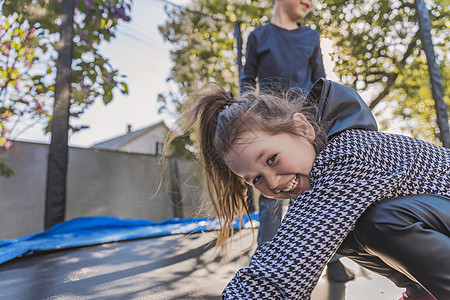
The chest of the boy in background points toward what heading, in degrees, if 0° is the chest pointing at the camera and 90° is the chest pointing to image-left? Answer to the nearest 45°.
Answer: approximately 315°

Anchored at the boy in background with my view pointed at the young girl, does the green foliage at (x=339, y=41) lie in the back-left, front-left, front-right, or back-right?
back-left

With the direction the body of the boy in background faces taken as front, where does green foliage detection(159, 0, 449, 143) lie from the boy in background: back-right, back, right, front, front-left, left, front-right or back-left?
back-left

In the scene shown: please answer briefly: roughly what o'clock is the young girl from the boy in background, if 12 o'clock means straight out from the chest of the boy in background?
The young girl is roughly at 1 o'clock from the boy in background.
